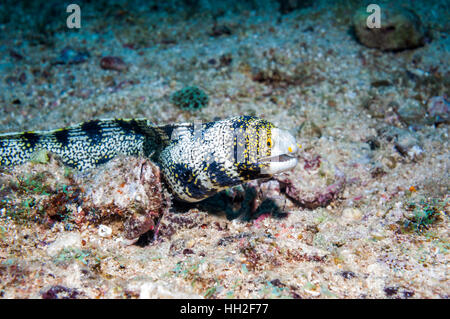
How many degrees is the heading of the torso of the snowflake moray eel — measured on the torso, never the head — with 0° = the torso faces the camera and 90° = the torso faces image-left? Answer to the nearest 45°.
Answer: approximately 270°

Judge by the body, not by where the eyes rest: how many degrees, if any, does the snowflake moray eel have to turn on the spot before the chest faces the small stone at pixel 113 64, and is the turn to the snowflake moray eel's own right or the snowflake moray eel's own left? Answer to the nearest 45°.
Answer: approximately 90° to the snowflake moray eel's own left

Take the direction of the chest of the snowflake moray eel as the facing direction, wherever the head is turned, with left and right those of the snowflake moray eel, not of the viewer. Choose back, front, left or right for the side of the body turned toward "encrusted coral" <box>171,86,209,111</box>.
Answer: left

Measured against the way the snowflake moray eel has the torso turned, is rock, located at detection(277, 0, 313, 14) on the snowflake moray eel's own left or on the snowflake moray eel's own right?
on the snowflake moray eel's own left

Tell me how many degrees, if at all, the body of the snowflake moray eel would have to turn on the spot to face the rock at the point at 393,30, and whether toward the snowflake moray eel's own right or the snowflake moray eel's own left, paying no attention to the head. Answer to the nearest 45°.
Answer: approximately 45° to the snowflake moray eel's own left

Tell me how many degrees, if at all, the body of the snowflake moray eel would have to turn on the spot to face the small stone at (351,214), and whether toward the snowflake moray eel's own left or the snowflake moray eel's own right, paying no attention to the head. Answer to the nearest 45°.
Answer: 0° — it already faces it

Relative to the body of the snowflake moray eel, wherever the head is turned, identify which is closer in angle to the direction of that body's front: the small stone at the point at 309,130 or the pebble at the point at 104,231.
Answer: the small stone

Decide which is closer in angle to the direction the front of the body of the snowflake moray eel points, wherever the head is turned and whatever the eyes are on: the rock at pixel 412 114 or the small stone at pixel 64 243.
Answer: the rock
